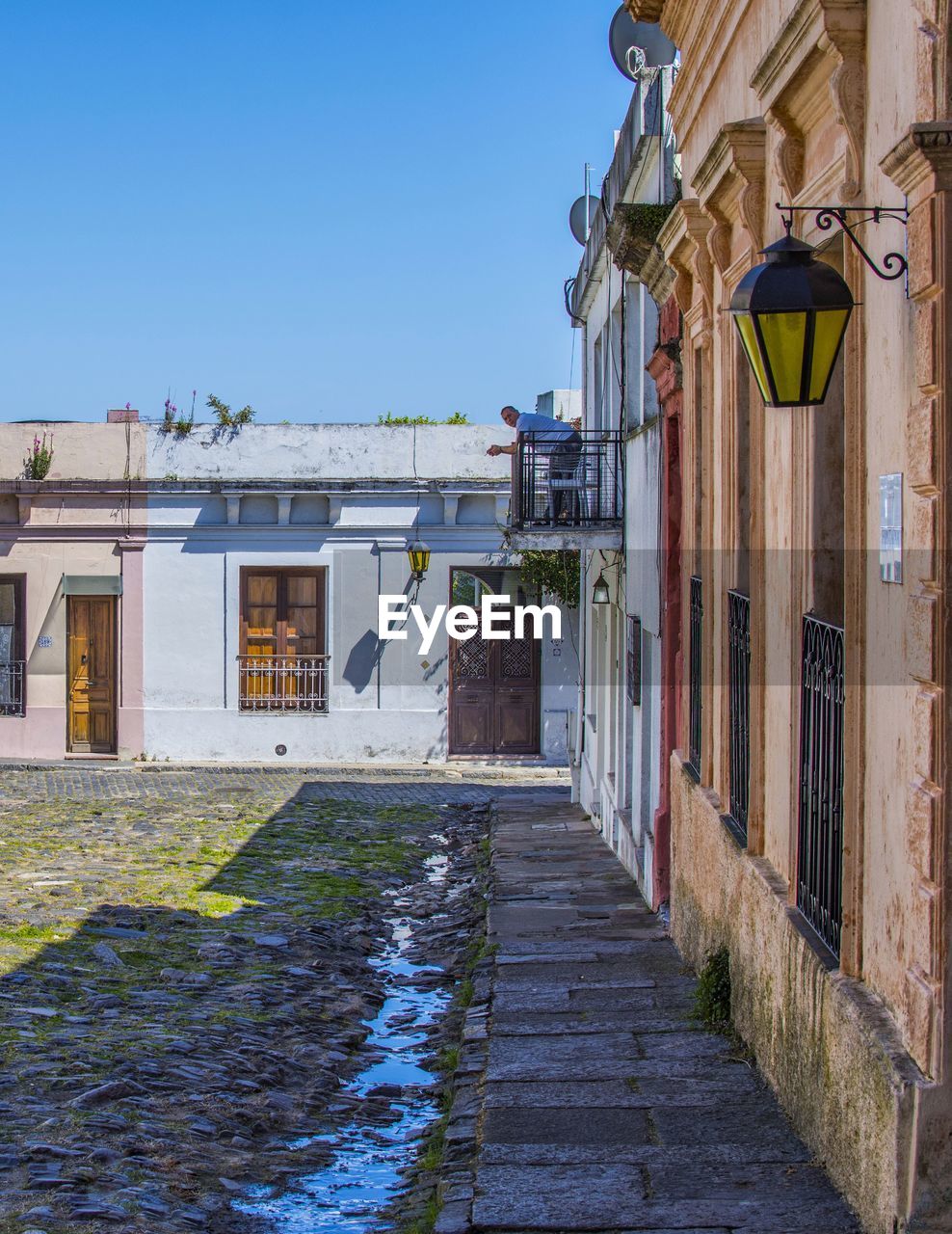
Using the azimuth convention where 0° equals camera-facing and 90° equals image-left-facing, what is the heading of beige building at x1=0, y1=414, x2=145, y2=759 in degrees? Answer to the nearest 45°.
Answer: approximately 0°

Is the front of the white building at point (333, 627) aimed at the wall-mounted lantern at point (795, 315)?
yes

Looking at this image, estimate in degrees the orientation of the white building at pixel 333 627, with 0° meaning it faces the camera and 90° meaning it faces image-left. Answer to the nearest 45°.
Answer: approximately 0°

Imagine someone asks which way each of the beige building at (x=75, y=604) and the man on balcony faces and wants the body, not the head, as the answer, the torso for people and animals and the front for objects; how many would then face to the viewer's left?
1

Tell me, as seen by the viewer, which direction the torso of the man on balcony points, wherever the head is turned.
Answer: to the viewer's left

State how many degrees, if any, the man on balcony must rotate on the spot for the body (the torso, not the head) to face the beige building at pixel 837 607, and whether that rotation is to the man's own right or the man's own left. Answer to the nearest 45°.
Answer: approximately 90° to the man's own left

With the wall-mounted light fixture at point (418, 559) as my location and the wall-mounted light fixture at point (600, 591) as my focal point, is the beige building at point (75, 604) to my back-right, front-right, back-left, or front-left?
back-right

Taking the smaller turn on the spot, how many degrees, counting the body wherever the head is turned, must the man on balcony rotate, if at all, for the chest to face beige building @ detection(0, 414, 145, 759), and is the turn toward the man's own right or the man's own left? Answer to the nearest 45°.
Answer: approximately 45° to the man's own right

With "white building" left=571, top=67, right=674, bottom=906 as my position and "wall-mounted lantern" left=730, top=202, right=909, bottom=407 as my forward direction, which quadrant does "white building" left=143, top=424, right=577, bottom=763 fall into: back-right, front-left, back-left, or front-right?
back-right

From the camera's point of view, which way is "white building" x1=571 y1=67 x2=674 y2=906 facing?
to the viewer's left

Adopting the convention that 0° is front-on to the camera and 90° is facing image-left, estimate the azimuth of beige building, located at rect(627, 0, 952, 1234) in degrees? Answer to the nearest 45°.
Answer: approximately 90°

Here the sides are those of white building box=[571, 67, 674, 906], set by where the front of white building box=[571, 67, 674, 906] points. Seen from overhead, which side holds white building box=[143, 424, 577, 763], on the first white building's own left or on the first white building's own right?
on the first white building's own right

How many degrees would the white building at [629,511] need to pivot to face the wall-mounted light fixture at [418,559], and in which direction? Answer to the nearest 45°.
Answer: approximately 90° to its right
